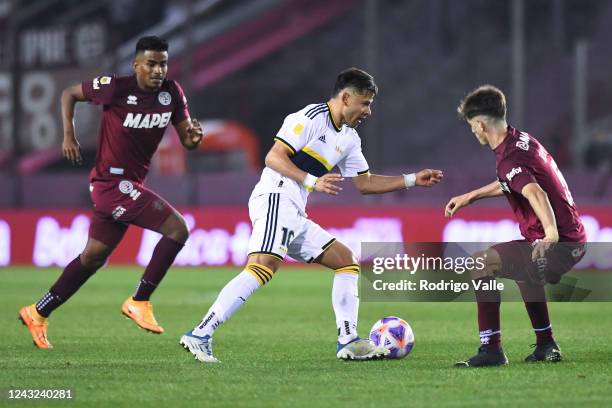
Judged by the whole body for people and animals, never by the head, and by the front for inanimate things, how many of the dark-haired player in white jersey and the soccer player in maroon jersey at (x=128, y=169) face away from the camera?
0

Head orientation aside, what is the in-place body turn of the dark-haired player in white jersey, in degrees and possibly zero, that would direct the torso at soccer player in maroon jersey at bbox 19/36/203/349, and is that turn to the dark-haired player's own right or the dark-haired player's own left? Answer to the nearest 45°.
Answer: approximately 180°

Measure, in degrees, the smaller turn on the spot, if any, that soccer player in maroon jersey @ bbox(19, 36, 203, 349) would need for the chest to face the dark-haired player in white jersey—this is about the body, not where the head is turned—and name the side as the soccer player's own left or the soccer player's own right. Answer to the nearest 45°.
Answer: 0° — they already face them

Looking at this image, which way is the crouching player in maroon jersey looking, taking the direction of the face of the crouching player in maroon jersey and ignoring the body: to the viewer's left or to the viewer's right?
to the viewer's left

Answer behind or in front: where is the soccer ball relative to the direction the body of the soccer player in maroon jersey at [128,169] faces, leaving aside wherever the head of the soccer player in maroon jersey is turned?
in front

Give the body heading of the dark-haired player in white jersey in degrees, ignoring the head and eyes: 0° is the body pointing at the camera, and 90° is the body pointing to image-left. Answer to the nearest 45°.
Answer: approximately 315°

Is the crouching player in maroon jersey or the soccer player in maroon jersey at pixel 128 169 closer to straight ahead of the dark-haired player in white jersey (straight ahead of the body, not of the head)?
the crouching player in maroon jersey

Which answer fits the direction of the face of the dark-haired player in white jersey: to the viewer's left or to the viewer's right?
to the viewer's right

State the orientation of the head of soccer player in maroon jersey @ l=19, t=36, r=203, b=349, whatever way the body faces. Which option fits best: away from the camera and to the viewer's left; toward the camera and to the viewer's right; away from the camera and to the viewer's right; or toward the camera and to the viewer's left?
toward the camera and to the viewer's right
